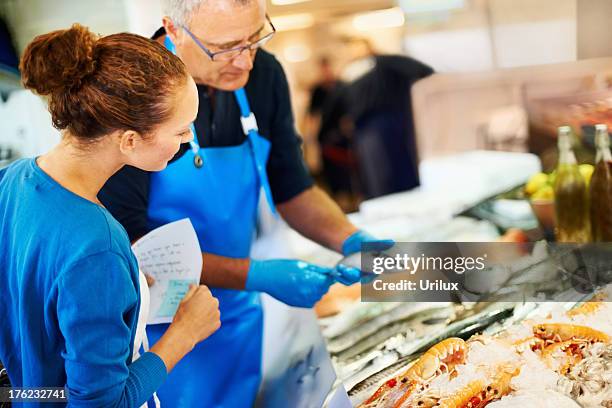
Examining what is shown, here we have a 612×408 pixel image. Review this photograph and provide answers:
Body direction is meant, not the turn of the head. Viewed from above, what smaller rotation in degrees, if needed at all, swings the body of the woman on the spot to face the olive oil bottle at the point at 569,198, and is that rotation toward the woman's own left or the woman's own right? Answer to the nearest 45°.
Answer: approximately 45° to the woman's own right

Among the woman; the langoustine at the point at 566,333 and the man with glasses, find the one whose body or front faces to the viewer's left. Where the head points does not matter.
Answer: the langoustine

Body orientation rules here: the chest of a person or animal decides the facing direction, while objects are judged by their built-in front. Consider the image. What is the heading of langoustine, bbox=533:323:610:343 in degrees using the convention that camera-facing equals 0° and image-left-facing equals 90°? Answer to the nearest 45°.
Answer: approximately 90°

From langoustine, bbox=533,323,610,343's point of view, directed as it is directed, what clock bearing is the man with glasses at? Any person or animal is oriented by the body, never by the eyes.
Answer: The man with glasses is roughly at 12 o'clock from the langoustine.

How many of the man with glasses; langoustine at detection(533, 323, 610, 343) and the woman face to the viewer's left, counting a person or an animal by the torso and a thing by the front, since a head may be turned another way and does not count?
1

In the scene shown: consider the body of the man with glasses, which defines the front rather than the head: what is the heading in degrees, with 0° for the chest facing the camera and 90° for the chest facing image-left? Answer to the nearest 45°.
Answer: approximately 315°

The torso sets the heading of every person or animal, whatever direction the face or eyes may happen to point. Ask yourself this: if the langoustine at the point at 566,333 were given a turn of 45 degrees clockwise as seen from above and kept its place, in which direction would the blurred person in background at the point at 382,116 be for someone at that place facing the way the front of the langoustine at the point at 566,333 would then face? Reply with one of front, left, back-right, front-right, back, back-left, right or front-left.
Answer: front

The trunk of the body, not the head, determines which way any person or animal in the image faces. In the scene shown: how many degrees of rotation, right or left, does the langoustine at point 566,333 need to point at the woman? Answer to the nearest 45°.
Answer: approximately 45° to its left

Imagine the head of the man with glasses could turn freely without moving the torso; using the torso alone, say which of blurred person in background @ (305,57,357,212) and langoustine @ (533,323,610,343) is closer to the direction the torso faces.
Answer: the langoustine

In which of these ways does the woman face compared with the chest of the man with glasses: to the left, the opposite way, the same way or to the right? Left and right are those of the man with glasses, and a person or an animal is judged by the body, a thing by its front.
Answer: to the left

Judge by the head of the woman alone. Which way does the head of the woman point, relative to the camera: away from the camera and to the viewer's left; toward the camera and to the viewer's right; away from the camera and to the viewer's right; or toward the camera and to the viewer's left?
away from the camera and to the viewer's right

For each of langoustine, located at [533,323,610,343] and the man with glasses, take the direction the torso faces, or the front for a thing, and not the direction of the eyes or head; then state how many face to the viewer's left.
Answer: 1

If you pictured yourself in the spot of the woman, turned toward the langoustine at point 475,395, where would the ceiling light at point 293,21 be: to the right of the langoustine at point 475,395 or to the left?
left

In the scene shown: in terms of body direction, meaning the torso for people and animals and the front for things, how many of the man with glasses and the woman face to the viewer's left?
0
